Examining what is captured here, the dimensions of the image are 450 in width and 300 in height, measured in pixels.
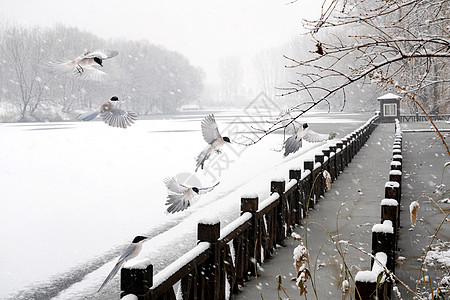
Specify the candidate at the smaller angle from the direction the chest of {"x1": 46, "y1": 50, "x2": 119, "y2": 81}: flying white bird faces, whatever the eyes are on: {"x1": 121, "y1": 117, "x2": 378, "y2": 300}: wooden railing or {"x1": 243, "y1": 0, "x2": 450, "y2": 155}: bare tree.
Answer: the bare tree

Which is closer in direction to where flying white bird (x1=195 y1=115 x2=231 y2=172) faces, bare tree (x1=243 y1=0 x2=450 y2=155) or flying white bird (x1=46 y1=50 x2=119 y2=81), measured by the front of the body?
the bare tree

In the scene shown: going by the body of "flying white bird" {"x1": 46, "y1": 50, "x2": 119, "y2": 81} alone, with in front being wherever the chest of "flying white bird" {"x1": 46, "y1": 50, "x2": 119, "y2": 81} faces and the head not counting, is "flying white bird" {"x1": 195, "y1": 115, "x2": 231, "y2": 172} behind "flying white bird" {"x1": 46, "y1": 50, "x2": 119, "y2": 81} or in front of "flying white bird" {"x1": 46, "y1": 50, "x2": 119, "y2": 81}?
in front

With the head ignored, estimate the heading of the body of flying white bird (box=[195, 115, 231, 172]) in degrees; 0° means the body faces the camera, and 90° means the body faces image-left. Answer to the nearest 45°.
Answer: approximately 270°

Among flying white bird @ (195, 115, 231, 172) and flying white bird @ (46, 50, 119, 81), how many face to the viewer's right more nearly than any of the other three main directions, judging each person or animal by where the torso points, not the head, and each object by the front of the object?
2

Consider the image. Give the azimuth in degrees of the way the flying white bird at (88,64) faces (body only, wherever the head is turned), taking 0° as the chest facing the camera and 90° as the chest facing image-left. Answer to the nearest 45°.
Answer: approximately 270°
